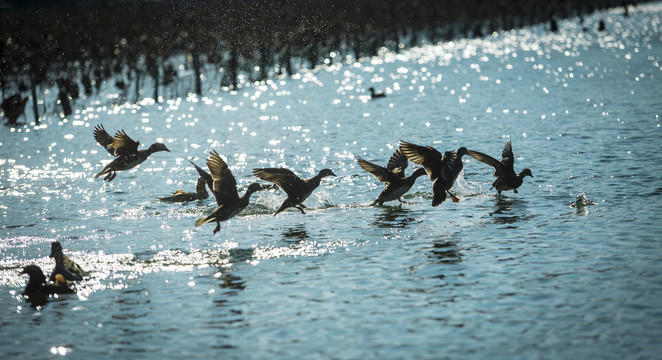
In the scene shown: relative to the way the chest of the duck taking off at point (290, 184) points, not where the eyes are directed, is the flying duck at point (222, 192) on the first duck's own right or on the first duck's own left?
on the first duck's own right

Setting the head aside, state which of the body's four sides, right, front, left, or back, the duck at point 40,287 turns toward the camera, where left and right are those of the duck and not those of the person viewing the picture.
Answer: left

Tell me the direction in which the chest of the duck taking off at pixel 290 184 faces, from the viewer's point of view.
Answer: to the viewer's right

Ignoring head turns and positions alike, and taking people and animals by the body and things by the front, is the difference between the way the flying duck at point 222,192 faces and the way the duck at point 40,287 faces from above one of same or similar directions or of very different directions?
very different directions

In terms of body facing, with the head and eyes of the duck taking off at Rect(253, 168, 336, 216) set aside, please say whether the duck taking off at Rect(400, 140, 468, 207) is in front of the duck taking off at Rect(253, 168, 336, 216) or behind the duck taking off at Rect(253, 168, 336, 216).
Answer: in front

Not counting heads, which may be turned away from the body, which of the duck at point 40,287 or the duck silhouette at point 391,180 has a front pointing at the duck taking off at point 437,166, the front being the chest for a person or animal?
the duck silhouette

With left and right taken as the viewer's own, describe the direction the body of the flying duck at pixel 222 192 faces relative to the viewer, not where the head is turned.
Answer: facing to the right of the viewer

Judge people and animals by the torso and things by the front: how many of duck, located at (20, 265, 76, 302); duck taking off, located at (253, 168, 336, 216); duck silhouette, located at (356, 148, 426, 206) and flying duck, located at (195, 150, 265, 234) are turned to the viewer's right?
3

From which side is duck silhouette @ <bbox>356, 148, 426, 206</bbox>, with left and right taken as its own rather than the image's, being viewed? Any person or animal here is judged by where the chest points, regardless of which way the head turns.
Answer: right
